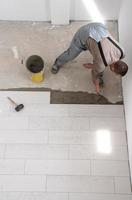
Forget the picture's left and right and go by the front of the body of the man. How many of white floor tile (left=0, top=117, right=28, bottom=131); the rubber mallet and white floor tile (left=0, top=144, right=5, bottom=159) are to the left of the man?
0

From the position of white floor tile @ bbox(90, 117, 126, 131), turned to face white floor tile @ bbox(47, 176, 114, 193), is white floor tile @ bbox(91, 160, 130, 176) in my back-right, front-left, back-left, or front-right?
front-left

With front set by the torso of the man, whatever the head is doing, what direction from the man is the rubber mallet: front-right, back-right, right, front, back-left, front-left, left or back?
back-right

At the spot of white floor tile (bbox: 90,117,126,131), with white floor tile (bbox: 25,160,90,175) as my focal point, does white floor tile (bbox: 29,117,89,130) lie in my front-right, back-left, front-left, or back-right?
front-right

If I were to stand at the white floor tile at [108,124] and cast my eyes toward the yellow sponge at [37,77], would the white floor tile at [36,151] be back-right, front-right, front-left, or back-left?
front-left

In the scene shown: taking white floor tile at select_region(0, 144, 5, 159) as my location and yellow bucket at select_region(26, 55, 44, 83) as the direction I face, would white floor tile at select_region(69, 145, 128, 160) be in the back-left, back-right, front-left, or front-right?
front-right

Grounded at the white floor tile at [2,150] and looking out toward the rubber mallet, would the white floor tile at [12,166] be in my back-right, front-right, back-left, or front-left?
back-right

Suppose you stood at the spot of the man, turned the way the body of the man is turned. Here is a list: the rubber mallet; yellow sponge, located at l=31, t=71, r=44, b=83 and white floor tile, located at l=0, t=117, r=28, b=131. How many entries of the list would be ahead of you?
0

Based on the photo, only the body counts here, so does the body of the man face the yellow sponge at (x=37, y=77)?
no

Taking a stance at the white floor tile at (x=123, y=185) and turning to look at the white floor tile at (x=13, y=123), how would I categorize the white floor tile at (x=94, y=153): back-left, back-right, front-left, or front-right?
front-right

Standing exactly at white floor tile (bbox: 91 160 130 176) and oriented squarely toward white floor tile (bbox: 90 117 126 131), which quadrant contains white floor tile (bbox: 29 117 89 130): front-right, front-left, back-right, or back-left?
front-left

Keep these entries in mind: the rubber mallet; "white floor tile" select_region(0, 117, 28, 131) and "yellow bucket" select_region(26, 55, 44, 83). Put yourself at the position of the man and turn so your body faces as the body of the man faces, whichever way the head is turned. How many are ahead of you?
0

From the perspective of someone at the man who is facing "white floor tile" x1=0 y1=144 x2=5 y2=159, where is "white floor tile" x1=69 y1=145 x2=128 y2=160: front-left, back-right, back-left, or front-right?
front-left

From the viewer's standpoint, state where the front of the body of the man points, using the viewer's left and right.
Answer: facing the viewer and to the right of the viewer
